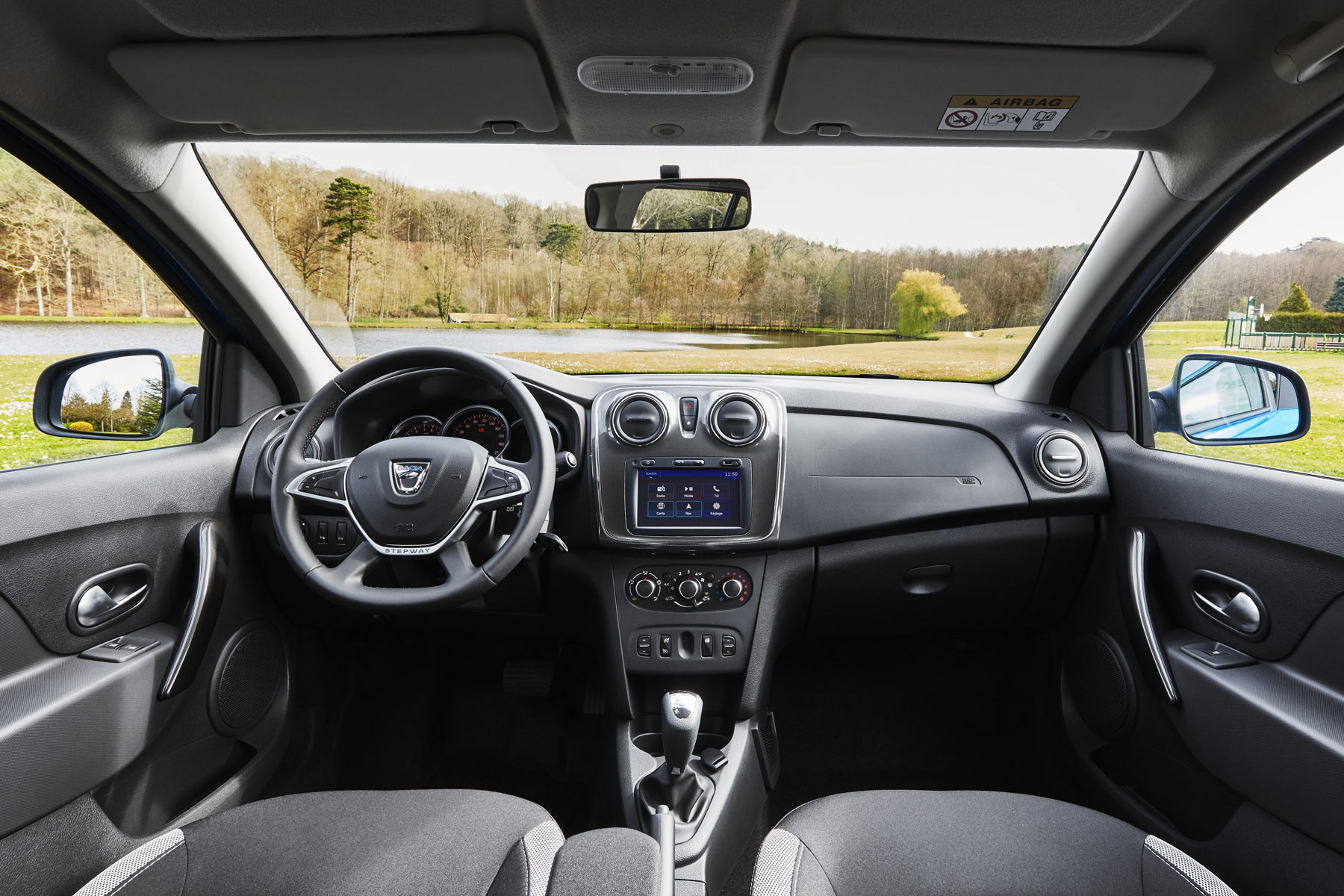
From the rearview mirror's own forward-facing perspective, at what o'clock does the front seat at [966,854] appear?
The front seat is roughly at 11 o'clock from the rearview mirror.

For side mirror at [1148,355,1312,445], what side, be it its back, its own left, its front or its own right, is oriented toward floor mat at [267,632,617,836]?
right

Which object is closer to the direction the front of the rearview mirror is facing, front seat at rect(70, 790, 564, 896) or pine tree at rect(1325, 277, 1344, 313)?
the front seat

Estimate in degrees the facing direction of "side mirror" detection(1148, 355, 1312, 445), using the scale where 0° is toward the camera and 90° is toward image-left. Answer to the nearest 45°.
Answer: approximately 0°

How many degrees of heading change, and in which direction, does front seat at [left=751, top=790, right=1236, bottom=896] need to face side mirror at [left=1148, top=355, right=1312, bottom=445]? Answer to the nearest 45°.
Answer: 0° — it already faces it

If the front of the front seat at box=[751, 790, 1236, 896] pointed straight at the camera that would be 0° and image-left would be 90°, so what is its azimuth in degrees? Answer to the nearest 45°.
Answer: approximately 180°

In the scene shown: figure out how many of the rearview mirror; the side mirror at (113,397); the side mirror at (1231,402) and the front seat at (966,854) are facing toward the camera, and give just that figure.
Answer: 3
